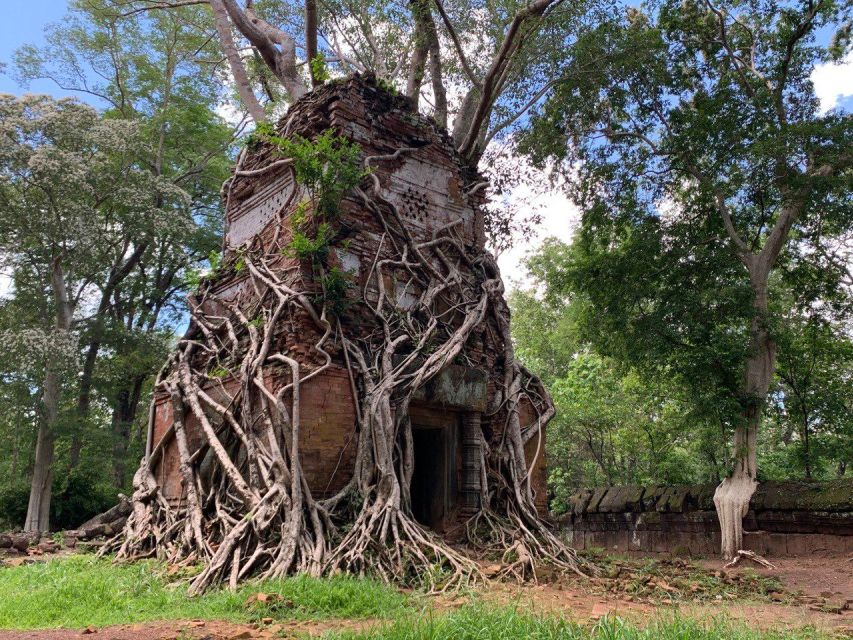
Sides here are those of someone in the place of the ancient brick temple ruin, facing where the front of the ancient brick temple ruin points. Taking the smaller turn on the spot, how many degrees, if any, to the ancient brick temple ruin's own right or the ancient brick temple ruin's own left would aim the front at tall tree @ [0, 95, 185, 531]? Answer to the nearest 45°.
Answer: approximately 180°

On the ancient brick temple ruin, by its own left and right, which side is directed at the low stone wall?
left

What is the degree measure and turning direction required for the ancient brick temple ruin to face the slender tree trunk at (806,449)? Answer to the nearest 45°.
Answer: approximately 90° to its left

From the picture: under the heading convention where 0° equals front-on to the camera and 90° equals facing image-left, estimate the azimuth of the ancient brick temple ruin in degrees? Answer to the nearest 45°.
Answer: approximately 315°

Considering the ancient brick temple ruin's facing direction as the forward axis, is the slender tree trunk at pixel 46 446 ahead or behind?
behind

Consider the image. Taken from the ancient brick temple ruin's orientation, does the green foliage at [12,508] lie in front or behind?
behind
